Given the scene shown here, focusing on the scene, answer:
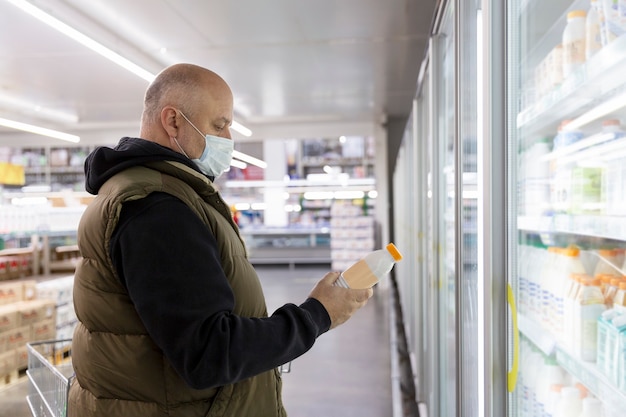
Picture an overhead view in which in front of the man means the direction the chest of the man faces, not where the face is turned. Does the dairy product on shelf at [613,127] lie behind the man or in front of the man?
in front

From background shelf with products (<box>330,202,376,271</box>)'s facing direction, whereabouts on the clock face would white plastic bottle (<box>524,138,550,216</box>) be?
The white plastic bottle is roughly at 12 o'clock from the background shelf with products.

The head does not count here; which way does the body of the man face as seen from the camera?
to the viewer's right

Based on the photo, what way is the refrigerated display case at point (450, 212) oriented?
to the viewer's left

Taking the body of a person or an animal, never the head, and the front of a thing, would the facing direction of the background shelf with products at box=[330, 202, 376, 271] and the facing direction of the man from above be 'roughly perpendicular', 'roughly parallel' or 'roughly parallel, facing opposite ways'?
roughly perpendicular

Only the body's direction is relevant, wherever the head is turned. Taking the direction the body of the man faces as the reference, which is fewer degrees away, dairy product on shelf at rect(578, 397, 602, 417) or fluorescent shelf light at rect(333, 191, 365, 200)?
the dairy product on shelf

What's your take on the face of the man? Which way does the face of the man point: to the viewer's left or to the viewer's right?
to the viewer's right
